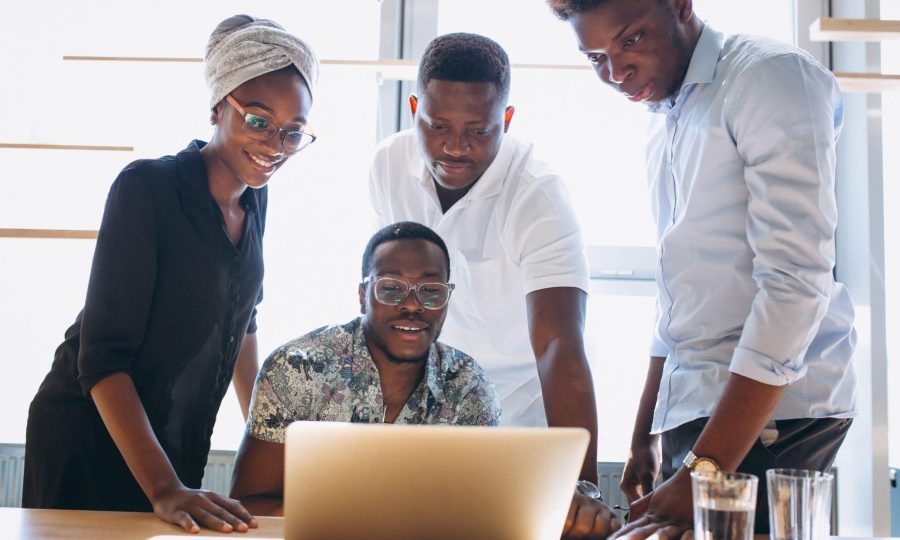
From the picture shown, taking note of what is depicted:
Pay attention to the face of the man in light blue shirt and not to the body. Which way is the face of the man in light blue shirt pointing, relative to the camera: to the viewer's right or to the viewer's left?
to the viewer's left

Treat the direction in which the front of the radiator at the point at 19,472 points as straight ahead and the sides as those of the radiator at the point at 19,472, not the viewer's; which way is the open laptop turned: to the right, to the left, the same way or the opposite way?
the opposite way

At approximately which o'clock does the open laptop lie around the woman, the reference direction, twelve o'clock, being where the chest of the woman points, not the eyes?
The open laptop is roughly at 1 o'clock from the woman.

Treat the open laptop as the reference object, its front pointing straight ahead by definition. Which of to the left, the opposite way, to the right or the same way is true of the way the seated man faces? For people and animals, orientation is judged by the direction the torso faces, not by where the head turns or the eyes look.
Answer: the opposite way

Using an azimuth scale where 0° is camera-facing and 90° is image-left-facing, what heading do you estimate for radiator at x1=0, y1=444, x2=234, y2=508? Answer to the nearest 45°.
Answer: approximately 0°

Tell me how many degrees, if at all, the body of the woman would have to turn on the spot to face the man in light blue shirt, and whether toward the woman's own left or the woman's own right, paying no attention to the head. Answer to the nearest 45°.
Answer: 0° — they already face them

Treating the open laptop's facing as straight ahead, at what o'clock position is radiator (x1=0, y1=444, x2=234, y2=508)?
The radiator is roughly at 11 o'clock from the open laptop.

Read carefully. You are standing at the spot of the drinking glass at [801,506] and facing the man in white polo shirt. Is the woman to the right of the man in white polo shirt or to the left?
left

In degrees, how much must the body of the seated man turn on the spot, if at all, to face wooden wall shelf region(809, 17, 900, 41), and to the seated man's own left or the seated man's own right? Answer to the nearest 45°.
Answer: approximately 90° to the seated man's own left

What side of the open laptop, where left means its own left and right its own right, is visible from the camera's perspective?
back

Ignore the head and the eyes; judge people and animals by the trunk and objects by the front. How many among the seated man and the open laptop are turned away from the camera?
1

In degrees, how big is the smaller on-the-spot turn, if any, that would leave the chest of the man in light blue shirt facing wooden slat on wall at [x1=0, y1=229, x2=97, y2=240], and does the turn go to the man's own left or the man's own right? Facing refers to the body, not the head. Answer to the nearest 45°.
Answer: approximately 45° to the man's own right
